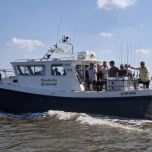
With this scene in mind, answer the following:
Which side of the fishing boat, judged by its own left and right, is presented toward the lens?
left
